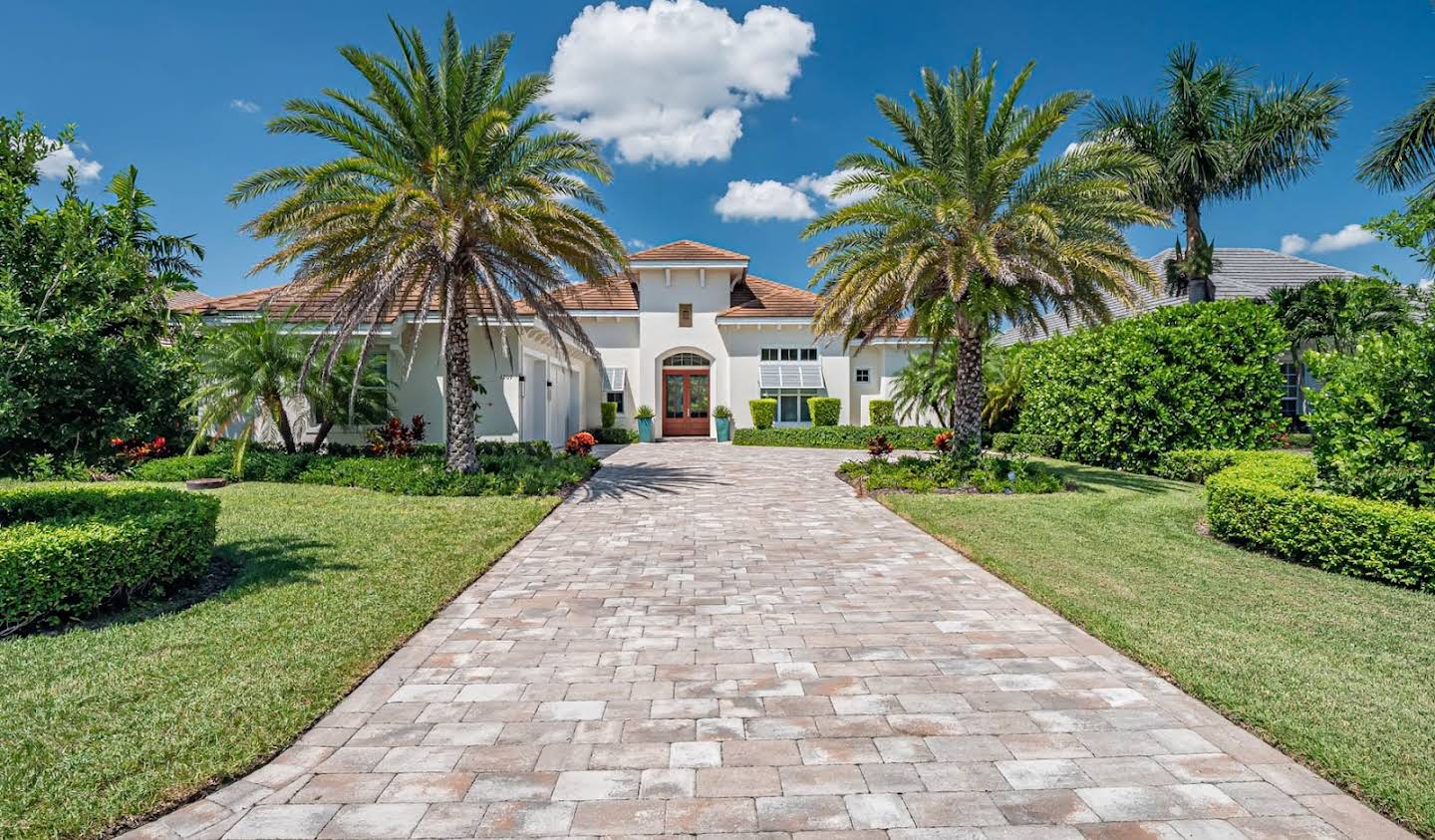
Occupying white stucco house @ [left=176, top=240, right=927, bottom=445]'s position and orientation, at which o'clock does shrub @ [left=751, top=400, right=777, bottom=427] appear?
The shrub is roughly at 10 o'clock from the white stucco house.

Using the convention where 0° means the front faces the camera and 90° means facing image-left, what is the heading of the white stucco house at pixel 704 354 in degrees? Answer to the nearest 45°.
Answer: approximately 0°

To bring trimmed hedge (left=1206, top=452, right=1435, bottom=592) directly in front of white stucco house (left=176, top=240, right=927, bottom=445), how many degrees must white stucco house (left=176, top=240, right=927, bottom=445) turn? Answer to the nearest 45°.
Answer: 0° — it already faces it

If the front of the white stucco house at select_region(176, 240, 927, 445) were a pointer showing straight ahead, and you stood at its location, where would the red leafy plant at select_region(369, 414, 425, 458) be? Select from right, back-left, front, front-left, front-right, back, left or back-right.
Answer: front-right

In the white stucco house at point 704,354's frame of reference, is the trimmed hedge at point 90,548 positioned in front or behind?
in front

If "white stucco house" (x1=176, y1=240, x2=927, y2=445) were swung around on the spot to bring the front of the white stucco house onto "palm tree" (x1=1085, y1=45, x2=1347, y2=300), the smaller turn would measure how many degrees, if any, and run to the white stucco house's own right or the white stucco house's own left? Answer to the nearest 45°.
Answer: approximately 45° to the white stucco house's own left

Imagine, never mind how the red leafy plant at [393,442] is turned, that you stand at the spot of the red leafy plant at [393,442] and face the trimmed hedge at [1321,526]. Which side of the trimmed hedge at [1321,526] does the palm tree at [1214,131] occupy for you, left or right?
left

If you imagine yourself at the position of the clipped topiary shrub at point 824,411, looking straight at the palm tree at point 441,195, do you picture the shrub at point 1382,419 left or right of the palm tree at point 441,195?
left
